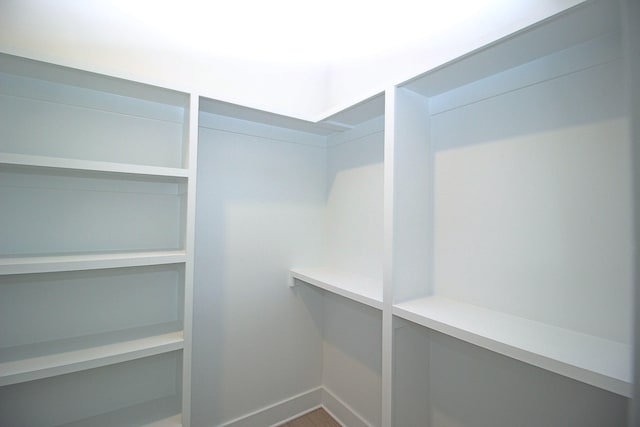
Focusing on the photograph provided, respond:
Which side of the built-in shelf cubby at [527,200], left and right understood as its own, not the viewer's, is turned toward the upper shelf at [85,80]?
front

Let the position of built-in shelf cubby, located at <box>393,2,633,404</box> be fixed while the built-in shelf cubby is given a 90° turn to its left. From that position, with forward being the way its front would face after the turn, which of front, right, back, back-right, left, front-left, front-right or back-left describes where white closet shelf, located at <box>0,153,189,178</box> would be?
right

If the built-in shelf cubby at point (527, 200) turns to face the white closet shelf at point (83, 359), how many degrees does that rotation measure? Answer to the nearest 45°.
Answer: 0° — it already faces it

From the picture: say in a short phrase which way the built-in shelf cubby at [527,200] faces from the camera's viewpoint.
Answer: facing the viewer and to the left of the viewer

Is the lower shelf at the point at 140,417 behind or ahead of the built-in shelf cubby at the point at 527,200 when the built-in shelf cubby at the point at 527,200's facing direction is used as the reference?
ahead

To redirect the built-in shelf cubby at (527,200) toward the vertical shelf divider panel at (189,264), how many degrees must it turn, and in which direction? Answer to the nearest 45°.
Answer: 0° — it already faces it

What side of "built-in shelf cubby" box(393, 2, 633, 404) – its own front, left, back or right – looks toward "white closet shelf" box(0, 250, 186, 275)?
front

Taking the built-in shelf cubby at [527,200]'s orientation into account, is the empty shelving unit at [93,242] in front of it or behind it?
in front
